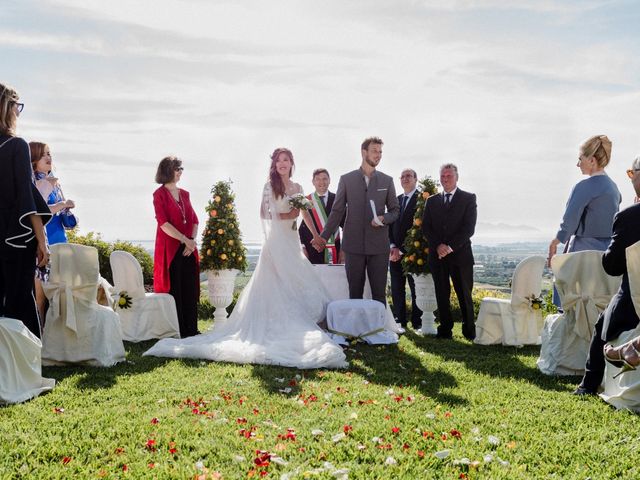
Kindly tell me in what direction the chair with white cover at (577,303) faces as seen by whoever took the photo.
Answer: facing away from the viewer and to the left of the viewer

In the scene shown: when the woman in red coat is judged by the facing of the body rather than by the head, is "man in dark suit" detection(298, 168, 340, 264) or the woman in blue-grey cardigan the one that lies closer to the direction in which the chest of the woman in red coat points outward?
the woman in blue-grey cardigan

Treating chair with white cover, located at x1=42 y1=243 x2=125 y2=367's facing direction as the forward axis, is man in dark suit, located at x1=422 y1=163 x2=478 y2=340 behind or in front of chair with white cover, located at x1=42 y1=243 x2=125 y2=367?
in front

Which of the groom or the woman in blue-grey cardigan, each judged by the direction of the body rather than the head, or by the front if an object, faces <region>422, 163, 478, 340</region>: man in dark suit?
the woman in blue-grey cardigan

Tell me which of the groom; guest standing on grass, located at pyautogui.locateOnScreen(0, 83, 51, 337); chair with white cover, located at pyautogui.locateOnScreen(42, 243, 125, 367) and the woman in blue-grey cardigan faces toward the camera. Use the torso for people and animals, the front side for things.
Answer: the groom

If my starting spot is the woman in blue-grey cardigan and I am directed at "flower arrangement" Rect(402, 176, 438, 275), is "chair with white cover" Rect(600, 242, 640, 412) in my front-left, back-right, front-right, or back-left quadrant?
back-left

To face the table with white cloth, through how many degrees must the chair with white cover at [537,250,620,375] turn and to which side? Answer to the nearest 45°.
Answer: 0° — it already faces it

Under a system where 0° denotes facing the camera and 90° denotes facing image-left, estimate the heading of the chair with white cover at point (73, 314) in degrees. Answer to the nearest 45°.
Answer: approximately 225°

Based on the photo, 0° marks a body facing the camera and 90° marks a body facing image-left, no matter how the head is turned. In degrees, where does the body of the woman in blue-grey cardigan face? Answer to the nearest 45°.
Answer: approximately 135°
